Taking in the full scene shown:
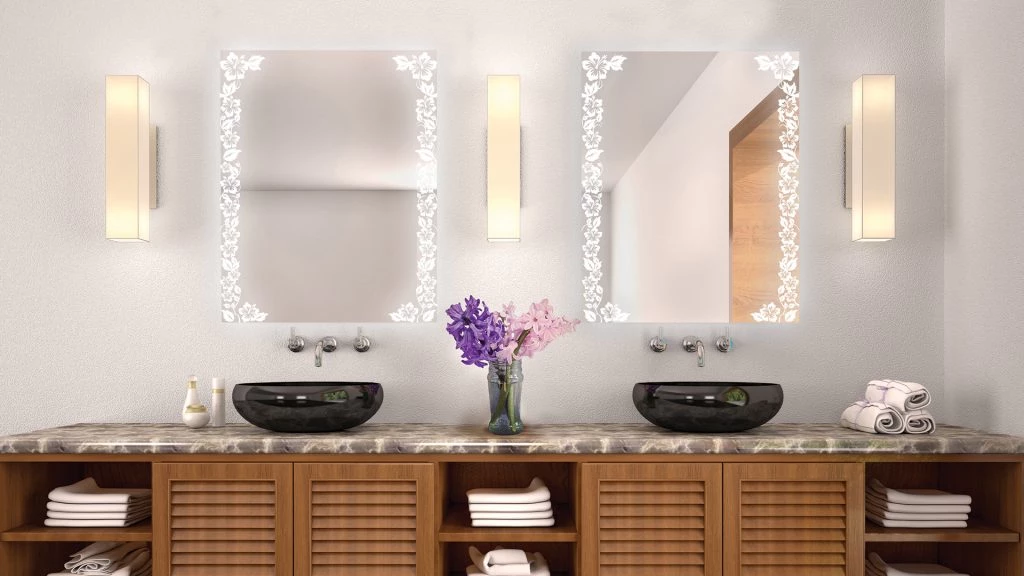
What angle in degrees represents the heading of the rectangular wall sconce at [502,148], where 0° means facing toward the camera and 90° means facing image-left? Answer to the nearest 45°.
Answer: approximately 0°

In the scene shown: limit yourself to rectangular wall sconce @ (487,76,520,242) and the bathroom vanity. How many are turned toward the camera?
2

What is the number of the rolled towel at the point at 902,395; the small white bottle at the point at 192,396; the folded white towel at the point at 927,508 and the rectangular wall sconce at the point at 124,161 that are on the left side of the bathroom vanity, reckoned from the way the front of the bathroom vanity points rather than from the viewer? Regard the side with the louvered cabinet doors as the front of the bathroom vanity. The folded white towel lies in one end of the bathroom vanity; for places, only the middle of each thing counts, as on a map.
2

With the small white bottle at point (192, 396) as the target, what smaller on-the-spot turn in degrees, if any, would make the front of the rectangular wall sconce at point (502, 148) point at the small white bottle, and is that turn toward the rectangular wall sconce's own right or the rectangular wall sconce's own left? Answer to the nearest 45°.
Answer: approximately 90° to the rectangular wall sconce's own right

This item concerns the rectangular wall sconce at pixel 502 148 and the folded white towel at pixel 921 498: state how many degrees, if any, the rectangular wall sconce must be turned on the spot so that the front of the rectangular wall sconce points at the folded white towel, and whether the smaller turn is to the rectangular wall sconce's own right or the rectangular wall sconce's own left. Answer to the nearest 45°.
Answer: approximately 90° to the rectangular wall sconce's own left

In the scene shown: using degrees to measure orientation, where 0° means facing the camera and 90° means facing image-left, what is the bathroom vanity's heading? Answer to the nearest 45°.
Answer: approximately 0°

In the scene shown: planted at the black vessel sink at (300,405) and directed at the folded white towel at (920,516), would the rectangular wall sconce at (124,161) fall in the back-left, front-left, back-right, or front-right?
back-left

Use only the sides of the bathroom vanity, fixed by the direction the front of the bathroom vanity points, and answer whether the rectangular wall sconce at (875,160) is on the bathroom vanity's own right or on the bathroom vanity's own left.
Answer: on the bathroom vanity's own left

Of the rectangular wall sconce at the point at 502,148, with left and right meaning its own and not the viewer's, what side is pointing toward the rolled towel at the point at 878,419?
left
